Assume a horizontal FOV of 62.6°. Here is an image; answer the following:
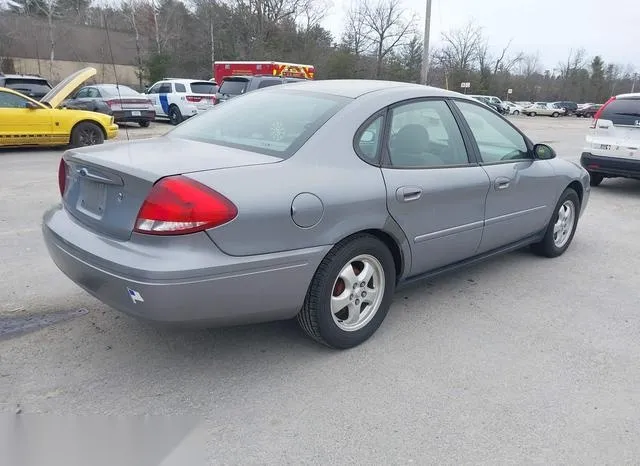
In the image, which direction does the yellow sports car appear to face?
to the viewer's right

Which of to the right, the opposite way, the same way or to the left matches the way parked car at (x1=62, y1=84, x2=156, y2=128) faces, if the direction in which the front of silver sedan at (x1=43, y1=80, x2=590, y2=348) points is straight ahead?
to the left

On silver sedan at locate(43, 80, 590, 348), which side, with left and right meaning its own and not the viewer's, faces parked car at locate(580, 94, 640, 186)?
front

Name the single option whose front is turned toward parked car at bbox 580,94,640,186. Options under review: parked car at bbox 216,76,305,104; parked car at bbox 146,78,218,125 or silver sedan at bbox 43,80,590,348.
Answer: the silver sedan

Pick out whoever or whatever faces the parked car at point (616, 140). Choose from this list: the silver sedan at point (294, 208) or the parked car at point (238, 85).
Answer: the silver sedan

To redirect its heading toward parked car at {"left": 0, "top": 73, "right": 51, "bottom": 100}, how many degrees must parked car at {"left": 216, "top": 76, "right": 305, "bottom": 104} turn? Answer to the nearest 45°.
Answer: approximately 135° to its left

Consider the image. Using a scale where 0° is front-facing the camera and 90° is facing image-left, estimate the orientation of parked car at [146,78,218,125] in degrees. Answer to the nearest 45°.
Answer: approximately 135°

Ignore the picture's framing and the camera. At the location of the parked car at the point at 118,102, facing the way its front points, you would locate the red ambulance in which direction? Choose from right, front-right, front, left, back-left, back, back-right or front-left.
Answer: right

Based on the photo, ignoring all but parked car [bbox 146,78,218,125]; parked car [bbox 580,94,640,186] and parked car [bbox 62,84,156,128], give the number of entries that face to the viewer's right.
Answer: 0

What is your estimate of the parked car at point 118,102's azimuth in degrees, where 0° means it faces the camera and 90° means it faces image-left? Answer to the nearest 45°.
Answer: approximately 135°

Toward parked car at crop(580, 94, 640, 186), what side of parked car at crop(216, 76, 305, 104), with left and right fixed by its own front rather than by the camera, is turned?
right

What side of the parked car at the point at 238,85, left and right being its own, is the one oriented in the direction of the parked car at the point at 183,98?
left

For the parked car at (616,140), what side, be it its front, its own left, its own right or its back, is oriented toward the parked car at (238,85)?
left

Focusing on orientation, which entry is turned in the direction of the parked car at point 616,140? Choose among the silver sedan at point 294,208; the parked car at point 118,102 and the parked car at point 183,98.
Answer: the silver sedan

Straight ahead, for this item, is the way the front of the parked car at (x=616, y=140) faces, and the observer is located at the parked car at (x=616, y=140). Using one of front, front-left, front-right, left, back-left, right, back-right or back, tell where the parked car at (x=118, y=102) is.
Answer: left

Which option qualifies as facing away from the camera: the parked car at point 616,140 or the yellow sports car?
the parked car

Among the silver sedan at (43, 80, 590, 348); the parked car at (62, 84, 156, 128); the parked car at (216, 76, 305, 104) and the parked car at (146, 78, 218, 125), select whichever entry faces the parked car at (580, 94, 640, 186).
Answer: the silver sedan

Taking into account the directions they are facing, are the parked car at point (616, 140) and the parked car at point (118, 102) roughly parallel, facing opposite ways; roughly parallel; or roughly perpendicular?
roughly perpendicular
